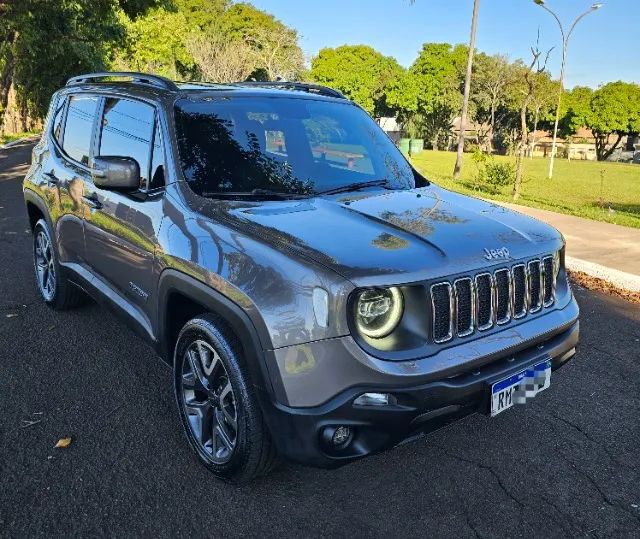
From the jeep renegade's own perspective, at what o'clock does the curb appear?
The curb is roughly at 9 o'clock from the jeep renegade.

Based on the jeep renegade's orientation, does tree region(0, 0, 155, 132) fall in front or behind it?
behind

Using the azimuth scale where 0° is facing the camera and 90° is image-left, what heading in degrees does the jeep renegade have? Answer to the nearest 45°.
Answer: approximately 315°
